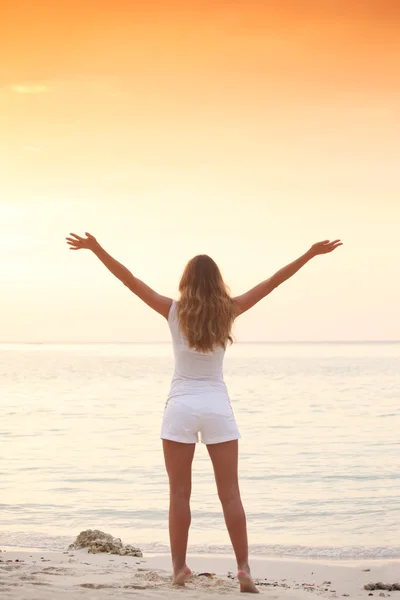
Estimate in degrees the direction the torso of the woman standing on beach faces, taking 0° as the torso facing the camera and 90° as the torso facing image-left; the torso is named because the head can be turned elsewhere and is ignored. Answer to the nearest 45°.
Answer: approximately 180°

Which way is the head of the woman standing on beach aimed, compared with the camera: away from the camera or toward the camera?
away from the camera

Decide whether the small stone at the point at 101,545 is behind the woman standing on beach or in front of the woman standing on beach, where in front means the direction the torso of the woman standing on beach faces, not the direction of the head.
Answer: in front
